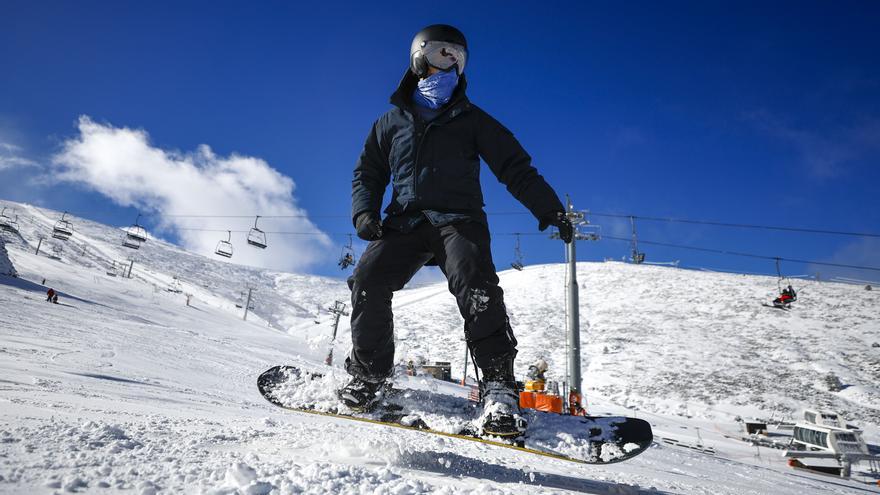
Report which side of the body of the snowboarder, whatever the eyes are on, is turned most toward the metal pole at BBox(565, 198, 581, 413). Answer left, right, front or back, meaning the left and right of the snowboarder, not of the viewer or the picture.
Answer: back

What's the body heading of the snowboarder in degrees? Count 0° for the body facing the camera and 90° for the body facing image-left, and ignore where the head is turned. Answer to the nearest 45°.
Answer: approximately 0°
